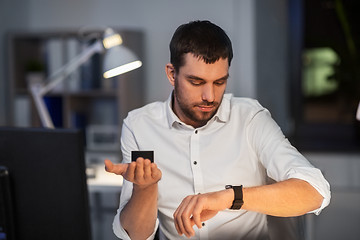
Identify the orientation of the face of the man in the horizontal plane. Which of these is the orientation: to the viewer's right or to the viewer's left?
to the viewer's right

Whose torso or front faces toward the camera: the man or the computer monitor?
the man

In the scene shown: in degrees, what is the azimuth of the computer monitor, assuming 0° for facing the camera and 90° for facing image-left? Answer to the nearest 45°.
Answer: approximately 180°

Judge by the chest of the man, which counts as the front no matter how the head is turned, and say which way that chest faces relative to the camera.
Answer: toward the camera

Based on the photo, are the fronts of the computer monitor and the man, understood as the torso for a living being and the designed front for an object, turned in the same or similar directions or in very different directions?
very different directions

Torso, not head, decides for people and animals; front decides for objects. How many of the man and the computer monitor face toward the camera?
1
